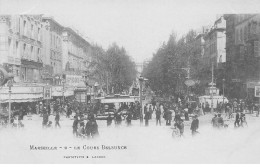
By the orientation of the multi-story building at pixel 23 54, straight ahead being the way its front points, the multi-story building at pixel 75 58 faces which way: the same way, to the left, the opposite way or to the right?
the same way

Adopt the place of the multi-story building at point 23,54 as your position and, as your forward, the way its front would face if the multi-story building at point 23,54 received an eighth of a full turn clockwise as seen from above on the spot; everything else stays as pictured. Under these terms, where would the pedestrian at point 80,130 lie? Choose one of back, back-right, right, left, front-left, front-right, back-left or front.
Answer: front-left

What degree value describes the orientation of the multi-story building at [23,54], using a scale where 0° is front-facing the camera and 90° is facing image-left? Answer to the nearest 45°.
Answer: approximately 315°

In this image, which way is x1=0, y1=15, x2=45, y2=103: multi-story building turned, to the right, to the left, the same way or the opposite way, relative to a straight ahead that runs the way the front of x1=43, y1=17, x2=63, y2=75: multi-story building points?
the same way

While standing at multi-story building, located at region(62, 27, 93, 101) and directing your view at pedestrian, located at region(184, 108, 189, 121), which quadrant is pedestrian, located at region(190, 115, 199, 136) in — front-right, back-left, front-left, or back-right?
front-right

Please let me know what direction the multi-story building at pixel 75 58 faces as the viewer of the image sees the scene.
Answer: facing the viewer and to the right of the viewer

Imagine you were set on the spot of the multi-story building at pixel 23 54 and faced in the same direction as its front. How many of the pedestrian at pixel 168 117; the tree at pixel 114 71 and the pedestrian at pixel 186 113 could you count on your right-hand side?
0

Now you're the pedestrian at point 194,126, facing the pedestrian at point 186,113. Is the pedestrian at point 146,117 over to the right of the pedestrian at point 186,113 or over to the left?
left

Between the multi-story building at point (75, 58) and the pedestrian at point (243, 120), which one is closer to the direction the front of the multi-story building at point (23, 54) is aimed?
the pedestrian

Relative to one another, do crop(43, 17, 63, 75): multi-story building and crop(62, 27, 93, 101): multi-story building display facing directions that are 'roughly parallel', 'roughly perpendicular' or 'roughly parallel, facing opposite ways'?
roughly parallel
